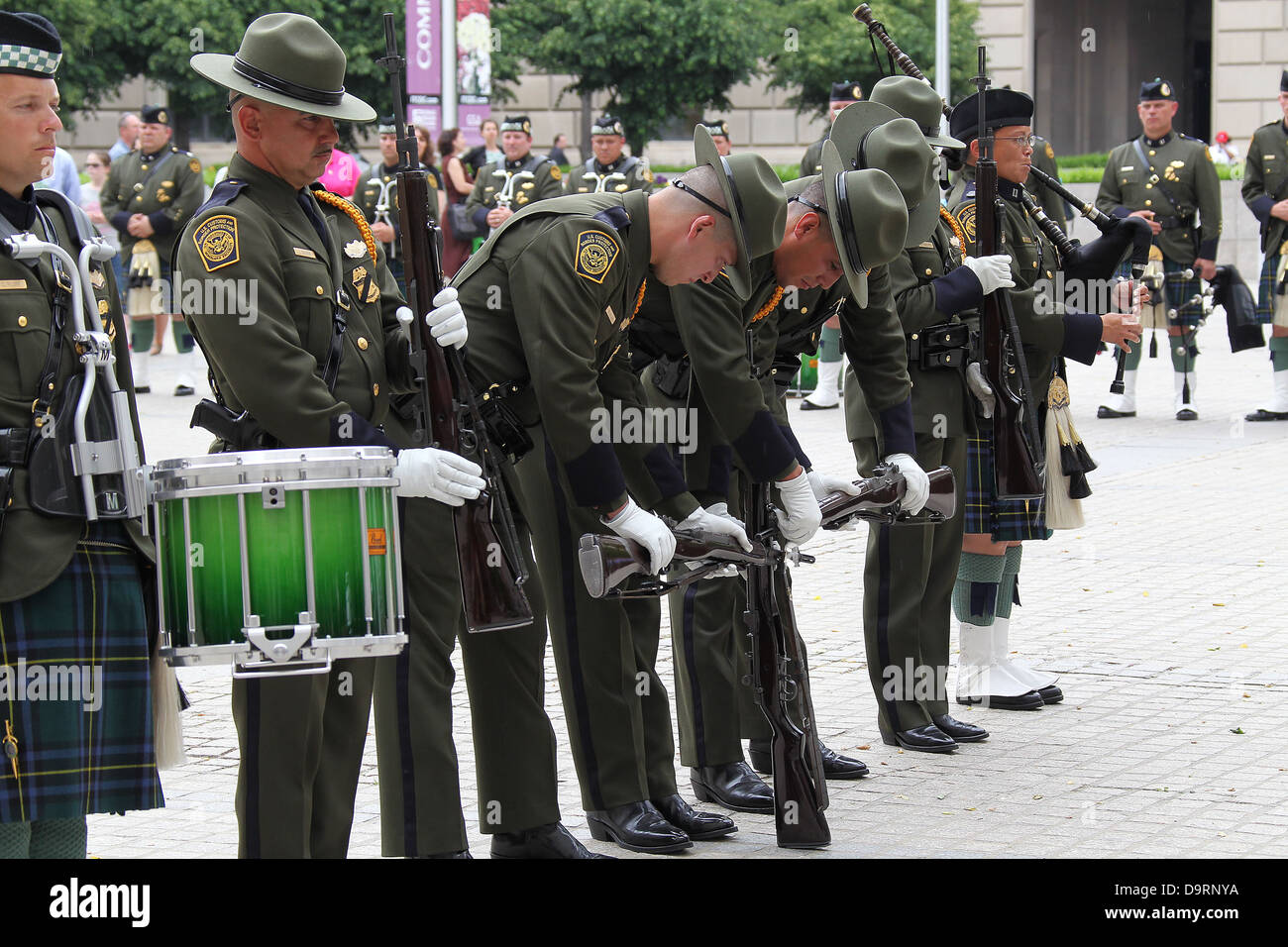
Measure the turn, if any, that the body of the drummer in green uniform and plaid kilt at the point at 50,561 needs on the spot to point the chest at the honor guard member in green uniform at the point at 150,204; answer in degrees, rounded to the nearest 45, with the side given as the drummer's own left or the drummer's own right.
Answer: approximately 135° to the drummer's own left

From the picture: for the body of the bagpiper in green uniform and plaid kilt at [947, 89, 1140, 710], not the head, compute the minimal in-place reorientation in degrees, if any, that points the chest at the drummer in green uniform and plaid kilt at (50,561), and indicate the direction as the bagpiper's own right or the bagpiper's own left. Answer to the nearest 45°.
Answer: approximately 135° to the bagpiper's own right

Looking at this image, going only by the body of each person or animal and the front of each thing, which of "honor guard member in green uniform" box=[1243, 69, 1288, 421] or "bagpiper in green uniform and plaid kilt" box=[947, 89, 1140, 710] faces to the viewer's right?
"bagpiper in green uniform and plaid kilt" box=[947, 89, 1140, 710]

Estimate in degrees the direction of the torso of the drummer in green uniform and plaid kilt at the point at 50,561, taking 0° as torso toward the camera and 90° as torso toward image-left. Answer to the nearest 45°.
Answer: approximately 315°

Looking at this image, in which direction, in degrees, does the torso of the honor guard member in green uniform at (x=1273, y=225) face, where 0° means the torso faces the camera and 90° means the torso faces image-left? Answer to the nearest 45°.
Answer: approximately 45°
